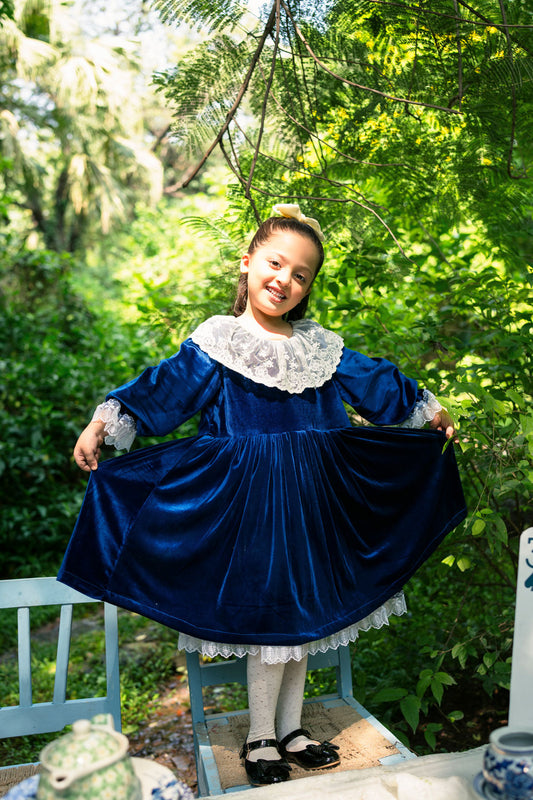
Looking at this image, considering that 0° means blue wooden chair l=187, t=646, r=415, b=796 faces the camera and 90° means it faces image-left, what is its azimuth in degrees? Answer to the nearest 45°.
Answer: approximately 315°

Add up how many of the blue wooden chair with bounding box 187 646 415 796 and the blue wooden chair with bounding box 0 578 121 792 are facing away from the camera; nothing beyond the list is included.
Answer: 0

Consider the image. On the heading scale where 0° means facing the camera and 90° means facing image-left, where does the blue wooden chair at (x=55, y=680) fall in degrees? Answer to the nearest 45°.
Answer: approximately 0°
